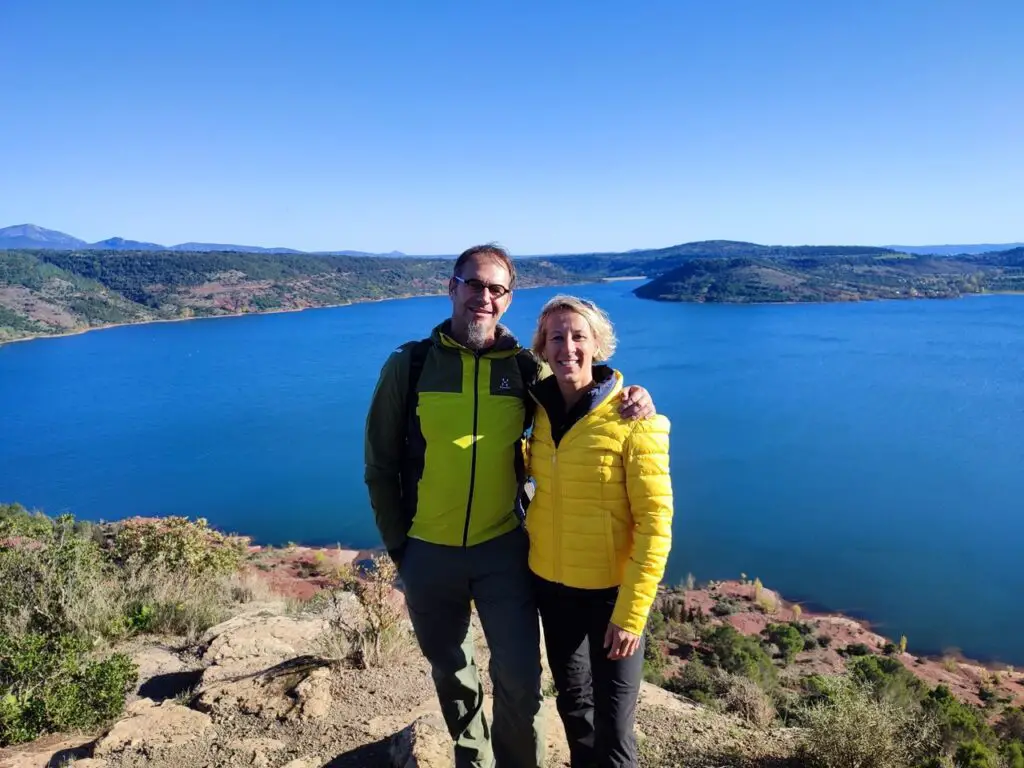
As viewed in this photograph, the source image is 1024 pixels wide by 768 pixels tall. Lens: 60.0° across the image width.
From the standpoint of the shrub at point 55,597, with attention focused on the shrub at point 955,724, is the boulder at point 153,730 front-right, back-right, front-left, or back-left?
front-right

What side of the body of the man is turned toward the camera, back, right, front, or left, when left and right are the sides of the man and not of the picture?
front

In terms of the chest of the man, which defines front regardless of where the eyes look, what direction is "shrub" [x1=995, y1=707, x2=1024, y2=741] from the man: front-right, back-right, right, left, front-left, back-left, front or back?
back-left

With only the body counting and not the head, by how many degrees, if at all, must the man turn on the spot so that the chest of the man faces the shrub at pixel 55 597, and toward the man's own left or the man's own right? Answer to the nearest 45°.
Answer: approximately 135° to the man's own right

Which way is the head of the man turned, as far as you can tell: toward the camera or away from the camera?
toward the camera

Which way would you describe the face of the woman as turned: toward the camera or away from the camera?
toward the camera

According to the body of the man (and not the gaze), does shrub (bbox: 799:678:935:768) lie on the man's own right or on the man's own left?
on the man's own left

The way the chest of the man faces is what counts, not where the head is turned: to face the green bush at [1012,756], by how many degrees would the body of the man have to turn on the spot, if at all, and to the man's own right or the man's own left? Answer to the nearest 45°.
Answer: approximately 135° to the man's own left

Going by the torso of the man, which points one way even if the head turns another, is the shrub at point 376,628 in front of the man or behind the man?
behind
